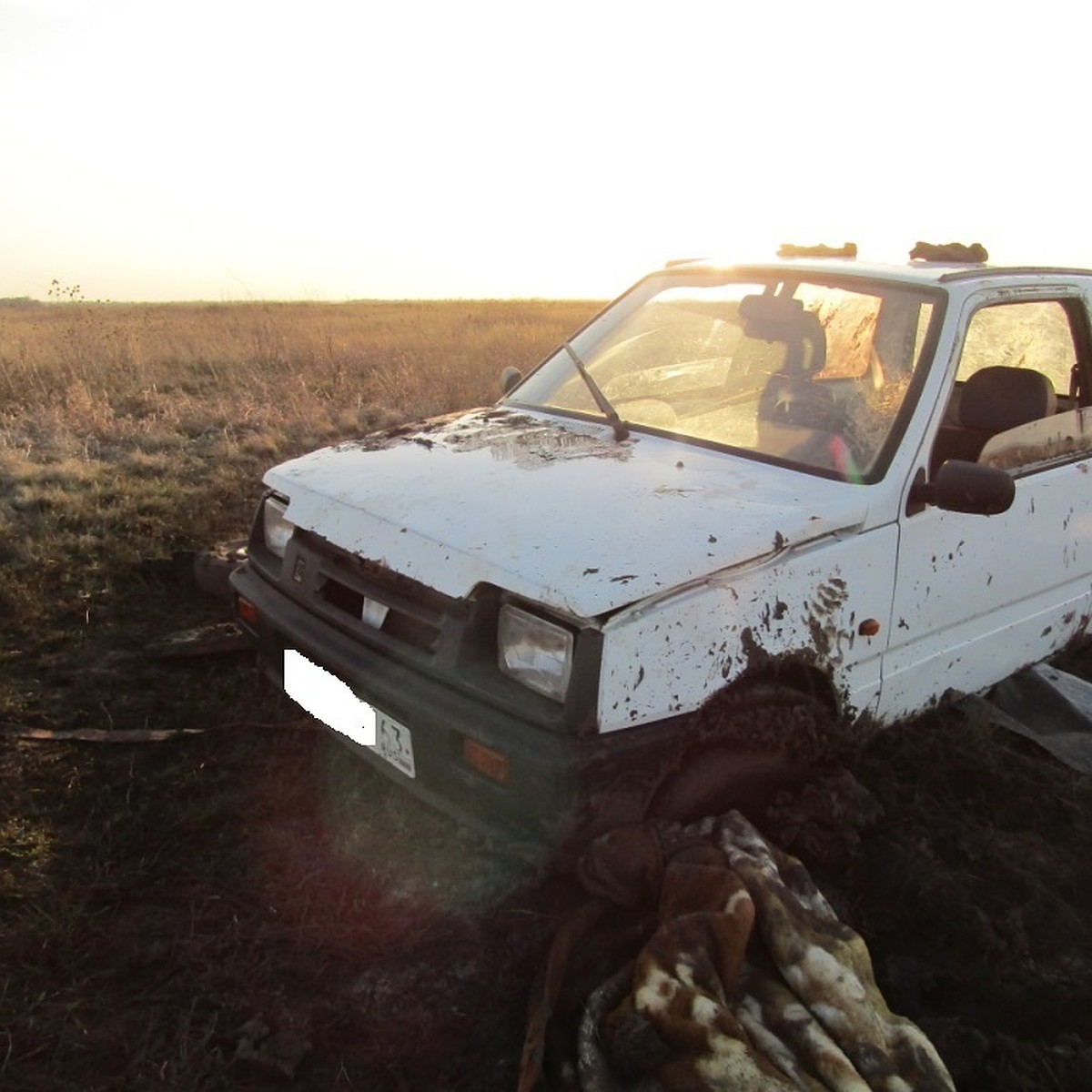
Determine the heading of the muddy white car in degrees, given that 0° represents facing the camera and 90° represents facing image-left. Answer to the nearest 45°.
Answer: approximately 45°
